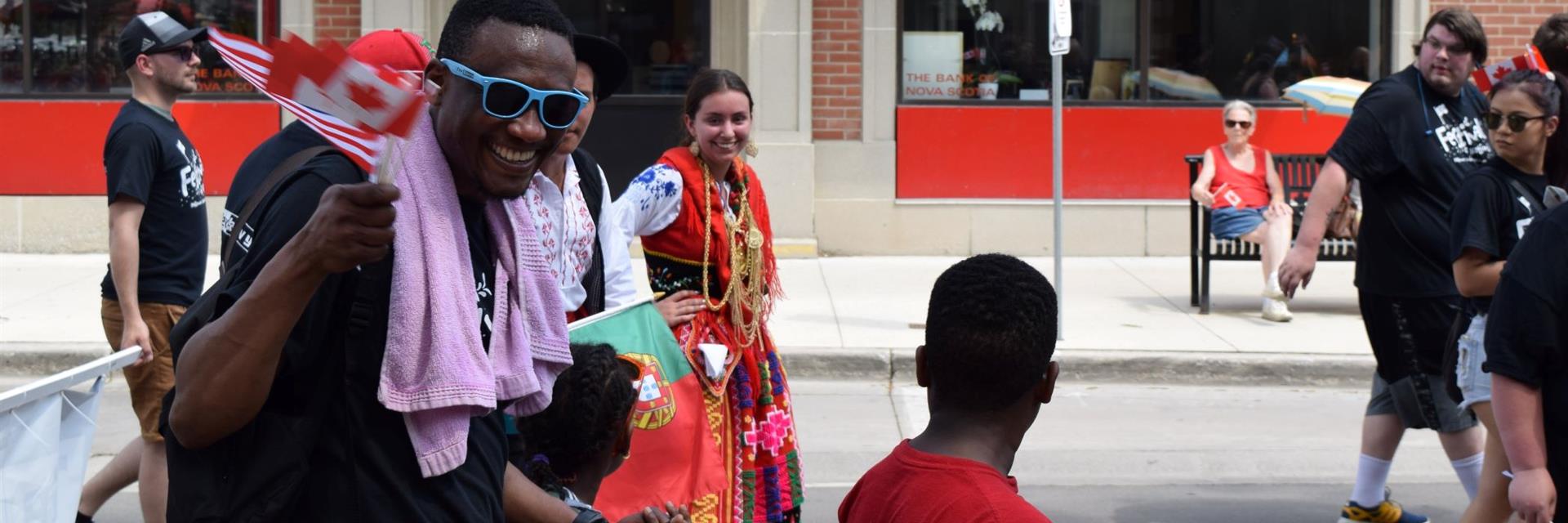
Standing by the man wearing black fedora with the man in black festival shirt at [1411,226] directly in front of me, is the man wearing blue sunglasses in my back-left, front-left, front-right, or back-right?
back-right

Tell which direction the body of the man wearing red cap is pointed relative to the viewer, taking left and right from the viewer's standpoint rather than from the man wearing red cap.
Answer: facing to the right of the viewer

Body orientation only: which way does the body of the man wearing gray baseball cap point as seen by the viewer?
to the viewer's right

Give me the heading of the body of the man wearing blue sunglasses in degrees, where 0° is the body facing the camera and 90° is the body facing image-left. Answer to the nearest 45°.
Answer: approximately 315°

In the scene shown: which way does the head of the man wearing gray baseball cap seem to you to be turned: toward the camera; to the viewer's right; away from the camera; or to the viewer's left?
to the viewer's right

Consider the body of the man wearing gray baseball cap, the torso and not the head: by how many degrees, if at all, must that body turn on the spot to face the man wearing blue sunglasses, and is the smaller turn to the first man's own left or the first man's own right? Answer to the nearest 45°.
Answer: approximately 90° to the first man's own right

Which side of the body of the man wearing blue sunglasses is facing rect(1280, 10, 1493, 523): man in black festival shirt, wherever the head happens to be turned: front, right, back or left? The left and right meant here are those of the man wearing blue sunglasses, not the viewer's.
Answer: left
